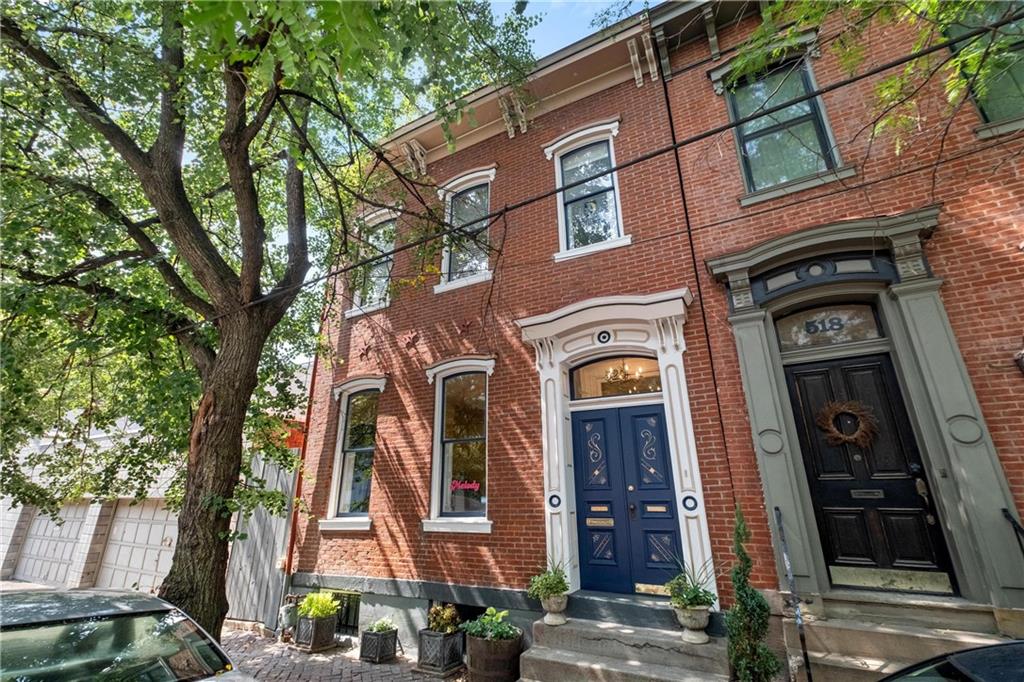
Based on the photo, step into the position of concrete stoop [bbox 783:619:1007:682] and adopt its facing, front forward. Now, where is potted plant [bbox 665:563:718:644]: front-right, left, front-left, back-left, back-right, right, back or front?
right

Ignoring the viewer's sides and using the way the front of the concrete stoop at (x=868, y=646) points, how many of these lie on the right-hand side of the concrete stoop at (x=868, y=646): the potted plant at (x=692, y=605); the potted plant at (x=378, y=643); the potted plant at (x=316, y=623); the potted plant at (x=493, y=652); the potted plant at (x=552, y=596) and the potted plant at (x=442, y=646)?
6

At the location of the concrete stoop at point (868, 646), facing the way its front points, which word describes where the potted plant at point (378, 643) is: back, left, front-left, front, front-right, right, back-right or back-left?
right

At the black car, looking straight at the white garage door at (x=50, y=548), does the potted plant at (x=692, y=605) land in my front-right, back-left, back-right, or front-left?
front-right

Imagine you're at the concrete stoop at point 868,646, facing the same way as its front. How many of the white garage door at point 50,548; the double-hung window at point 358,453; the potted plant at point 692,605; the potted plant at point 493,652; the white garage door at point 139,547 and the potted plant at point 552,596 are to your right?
6

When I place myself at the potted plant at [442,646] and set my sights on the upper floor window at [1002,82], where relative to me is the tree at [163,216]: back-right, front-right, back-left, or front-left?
back-right

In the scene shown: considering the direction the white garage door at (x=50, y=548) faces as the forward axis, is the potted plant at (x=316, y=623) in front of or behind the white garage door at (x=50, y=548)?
in front

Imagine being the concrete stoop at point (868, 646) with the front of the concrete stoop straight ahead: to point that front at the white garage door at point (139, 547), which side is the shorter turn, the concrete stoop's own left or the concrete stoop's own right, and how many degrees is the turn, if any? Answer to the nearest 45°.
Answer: approximately 90° to the concrete stoop's own right

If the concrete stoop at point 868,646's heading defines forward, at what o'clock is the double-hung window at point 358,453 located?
The double-hung window is roughly at 3 o'clock from the concrete stoop.

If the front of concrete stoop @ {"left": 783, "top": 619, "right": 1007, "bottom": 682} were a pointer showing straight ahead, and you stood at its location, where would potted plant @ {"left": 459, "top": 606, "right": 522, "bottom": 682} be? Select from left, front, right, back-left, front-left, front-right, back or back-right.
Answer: right

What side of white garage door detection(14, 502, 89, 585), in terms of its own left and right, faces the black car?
front

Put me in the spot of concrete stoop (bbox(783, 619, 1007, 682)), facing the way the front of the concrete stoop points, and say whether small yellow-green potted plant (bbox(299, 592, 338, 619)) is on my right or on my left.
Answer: on my right

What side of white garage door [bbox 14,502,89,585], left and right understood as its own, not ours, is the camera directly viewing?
front

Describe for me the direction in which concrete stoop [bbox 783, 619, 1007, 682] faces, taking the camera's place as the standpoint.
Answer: facing the viewer

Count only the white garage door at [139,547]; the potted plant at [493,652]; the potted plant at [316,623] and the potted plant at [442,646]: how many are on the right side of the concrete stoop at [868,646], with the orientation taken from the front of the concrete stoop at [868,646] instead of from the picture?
4

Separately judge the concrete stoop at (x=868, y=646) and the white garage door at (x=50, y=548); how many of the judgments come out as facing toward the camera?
2
